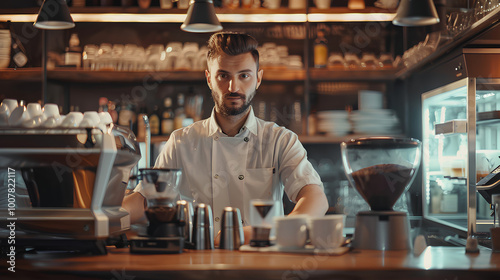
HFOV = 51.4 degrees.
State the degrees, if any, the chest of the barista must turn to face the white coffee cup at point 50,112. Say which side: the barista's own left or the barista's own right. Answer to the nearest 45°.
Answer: approximately 45° to the barista's own right

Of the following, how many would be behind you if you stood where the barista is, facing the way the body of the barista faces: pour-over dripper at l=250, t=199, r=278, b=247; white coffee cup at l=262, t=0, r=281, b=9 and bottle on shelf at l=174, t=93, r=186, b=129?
2

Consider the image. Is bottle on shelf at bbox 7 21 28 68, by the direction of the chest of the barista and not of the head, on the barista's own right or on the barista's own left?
on the barista's own right

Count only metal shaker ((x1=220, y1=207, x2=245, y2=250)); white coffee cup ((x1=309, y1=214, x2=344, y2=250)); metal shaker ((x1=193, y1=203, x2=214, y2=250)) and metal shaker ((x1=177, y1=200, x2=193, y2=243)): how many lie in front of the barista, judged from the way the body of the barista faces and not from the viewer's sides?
4

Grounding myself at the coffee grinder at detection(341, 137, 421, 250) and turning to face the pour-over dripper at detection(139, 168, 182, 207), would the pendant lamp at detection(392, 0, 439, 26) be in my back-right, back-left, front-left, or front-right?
back-right

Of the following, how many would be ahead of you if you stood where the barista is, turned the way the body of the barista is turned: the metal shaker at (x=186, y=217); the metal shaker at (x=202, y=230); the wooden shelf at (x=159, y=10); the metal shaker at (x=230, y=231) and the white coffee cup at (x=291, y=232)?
4

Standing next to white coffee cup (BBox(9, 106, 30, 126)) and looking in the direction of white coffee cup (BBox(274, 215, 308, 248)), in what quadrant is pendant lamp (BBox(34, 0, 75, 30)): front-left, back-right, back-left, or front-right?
back-left

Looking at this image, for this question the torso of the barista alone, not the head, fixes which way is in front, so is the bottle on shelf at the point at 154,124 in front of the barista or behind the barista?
behind

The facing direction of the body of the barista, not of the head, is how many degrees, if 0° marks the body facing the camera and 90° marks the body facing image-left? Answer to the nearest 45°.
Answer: approximately 0°
